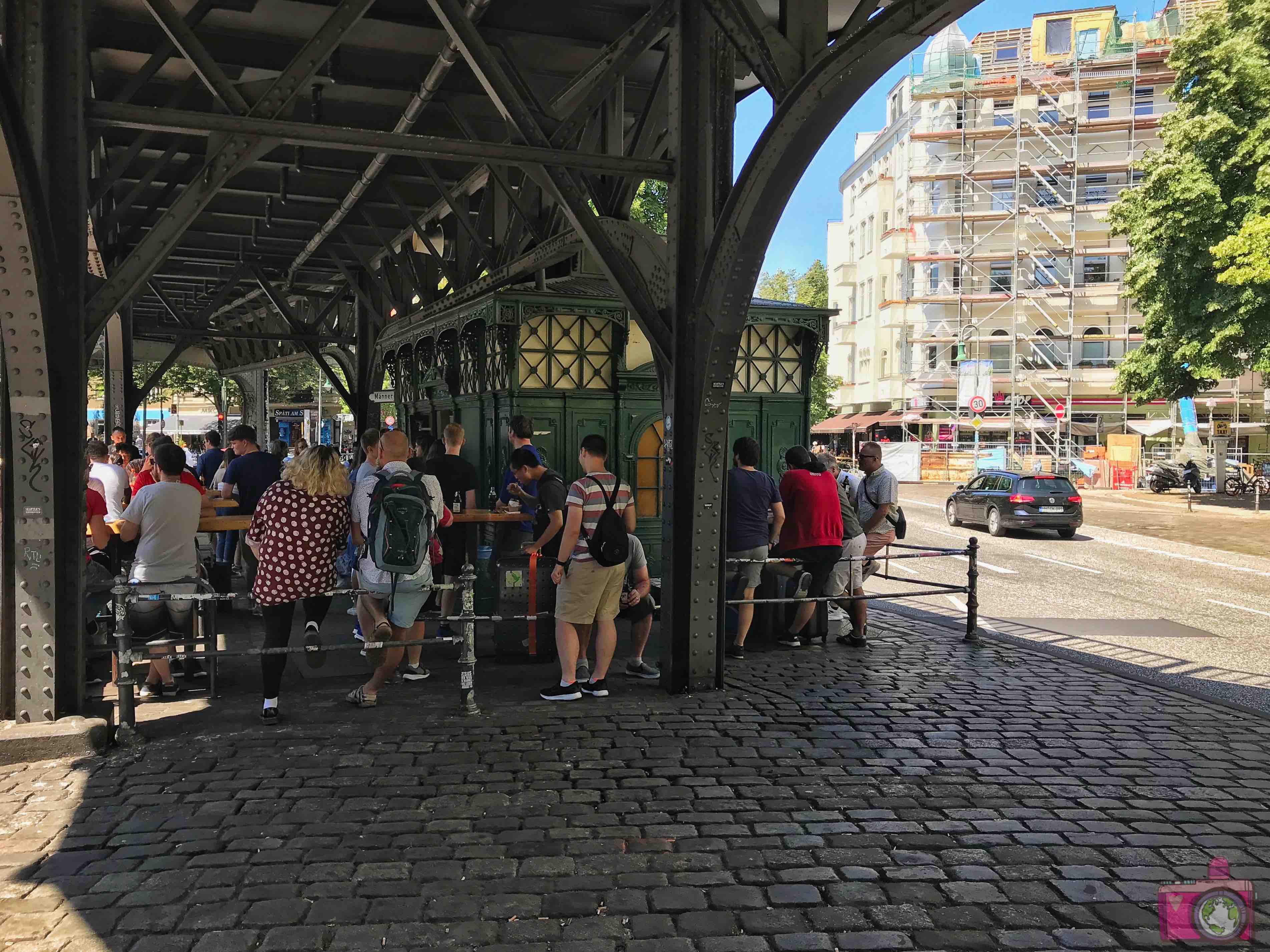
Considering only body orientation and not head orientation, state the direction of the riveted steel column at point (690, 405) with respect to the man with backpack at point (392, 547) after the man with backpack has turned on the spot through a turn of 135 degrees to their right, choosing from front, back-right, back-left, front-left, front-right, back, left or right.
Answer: front-left

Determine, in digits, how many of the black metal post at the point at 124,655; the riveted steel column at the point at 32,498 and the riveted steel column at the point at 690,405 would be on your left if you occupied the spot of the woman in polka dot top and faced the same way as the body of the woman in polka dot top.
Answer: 2

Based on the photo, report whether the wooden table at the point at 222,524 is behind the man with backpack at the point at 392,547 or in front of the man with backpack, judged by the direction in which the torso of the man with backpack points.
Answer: in front

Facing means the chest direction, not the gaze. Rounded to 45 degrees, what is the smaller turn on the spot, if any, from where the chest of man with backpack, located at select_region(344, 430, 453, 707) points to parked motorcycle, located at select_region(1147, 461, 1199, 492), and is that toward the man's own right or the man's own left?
approximately 45° to the man's own right

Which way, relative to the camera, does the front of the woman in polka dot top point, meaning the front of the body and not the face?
away from the camera

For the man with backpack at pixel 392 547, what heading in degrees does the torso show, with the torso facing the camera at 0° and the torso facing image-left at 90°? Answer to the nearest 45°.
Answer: approximately 180°

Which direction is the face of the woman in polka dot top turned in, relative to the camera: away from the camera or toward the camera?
away from the camera

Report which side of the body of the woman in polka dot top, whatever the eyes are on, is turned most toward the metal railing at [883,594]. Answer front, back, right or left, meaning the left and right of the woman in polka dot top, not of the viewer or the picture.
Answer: right

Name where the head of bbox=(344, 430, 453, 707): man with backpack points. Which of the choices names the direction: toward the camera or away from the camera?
away from the camera

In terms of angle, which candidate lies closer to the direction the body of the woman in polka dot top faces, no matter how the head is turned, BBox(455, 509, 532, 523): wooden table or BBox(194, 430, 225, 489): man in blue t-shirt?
the man in blue t-shirt

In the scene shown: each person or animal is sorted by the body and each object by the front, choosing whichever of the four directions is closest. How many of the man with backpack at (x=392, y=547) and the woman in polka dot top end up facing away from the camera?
2

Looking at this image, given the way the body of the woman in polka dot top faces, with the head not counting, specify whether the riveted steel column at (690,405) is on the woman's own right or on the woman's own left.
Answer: on the woman's own right

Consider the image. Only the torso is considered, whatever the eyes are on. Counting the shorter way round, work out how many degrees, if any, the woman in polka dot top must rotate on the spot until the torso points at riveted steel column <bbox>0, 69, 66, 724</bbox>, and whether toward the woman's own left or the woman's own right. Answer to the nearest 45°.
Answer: approximately 90° to the woman's own left
